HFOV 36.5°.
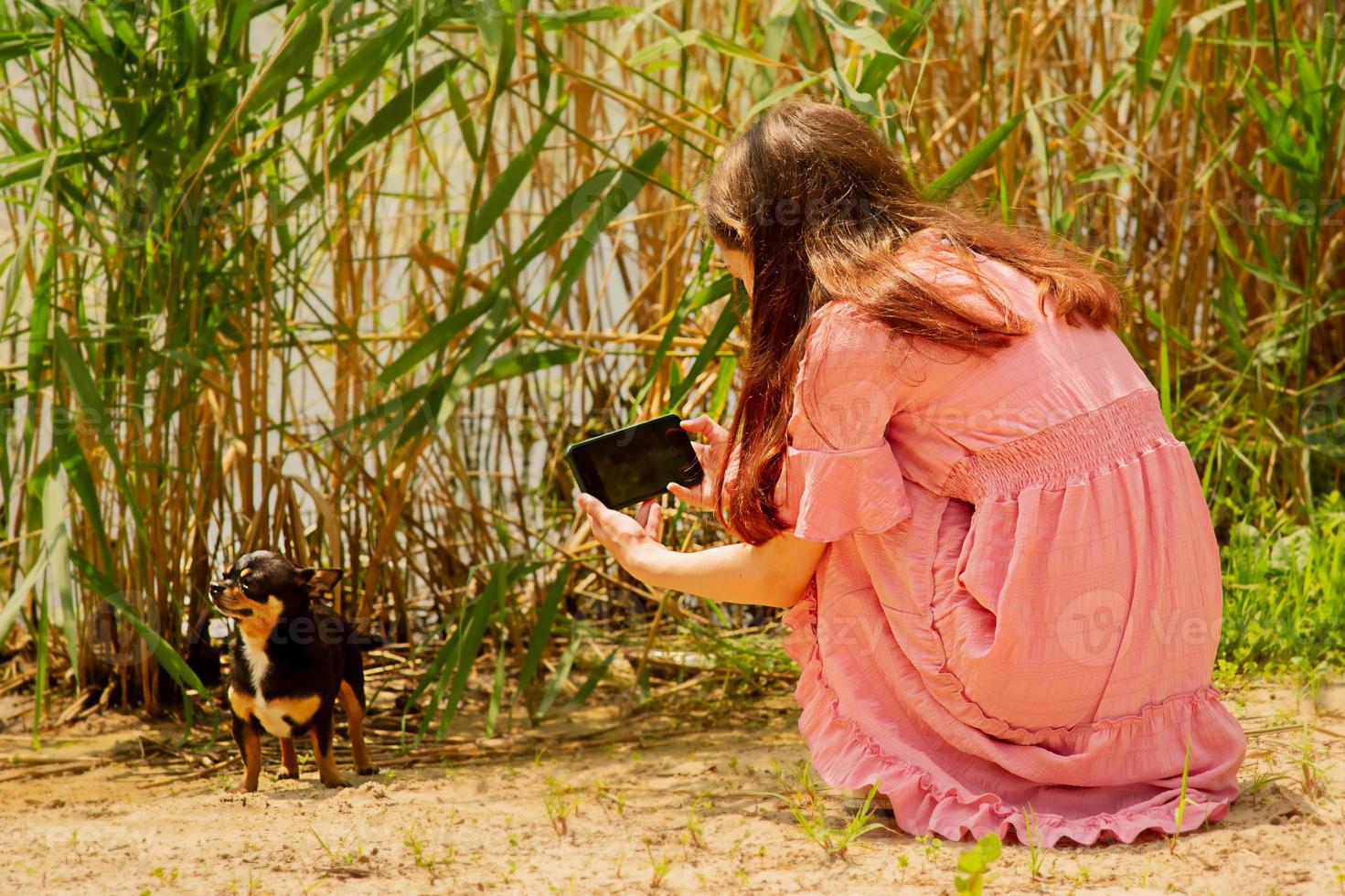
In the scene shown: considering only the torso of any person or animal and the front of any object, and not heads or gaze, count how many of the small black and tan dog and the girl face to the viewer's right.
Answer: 0

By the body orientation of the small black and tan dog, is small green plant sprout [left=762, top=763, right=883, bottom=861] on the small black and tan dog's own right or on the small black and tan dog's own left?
on the small black and tan dog's own left

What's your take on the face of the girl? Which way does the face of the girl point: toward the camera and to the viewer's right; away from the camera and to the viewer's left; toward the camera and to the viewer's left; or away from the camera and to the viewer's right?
away from the camera and to the viewer's left

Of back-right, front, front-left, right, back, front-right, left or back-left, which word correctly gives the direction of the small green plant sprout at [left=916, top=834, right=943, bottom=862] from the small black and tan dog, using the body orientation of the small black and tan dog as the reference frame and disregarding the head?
left

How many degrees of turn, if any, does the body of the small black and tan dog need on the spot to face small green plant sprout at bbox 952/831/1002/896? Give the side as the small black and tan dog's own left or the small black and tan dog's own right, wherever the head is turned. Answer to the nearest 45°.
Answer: approximately 90° to the small black and tan dog's own left

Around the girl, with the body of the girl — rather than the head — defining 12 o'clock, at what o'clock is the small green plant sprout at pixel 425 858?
The small green plant sprout is roughly at 10 o'clock from the girl.

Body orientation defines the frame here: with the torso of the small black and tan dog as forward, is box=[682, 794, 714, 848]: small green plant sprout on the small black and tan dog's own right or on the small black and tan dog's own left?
on the small black and tan dog's own left

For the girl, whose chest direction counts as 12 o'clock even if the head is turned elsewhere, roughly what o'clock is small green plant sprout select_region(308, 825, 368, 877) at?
The small green plant sprout is roughly at 10 o'clock from the girl.

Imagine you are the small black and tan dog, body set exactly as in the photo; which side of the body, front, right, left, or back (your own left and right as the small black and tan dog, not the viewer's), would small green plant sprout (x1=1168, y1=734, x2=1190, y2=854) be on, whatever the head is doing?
left

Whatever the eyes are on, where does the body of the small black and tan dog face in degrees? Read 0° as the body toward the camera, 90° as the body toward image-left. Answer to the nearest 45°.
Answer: approximately 45°
